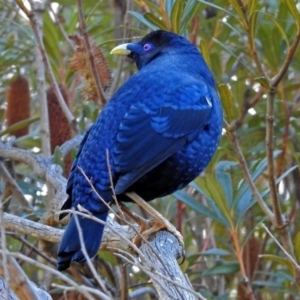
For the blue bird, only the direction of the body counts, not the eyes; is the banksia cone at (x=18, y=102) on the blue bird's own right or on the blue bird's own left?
on the blue bird's own left

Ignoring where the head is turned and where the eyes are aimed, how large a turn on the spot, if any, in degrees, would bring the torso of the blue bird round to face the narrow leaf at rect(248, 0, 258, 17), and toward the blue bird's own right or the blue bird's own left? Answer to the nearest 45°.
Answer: approximately 45° to the blue bird's own right

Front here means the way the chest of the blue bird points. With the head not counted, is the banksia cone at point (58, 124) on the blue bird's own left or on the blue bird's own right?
on the blue bird's own left
